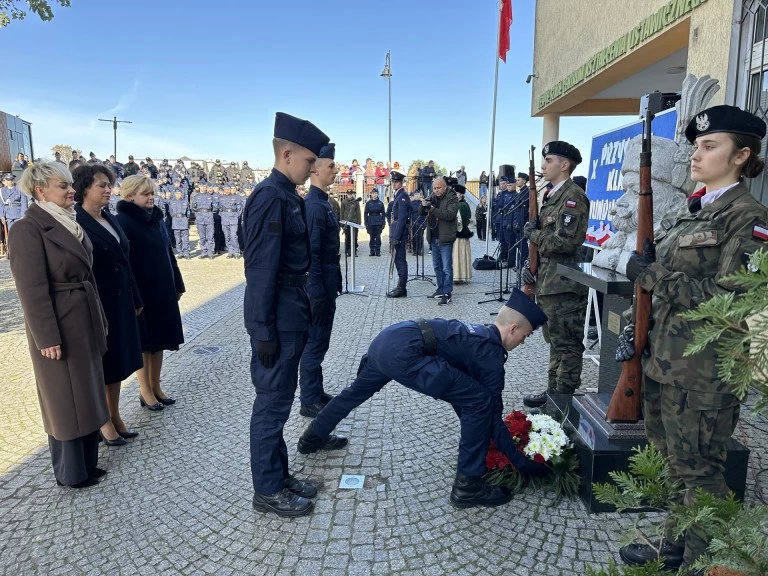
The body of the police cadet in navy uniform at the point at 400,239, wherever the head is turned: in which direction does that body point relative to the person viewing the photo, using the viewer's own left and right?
facing to the left of the viewer

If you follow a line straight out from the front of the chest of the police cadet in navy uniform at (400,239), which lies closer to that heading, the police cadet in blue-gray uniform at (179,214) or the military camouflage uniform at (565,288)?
the police cadet in blue-gray uniform

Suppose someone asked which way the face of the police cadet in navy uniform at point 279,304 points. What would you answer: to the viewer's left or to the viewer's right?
to the viewer's right

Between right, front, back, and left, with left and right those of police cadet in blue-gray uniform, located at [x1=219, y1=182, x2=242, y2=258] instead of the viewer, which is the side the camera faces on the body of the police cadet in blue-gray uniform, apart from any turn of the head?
front

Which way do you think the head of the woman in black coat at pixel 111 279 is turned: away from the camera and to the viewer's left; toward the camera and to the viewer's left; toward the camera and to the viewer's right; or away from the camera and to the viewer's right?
toward the camera and to the viewer's right

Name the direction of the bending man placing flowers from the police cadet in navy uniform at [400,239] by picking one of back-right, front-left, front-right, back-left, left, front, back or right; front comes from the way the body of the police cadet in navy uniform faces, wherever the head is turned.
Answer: left

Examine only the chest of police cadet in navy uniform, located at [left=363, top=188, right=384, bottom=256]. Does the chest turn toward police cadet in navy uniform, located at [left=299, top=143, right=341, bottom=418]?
yes

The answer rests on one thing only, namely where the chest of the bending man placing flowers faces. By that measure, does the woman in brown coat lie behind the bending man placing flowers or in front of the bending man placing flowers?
behind

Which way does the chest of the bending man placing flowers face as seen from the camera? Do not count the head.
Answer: to the viewer's right

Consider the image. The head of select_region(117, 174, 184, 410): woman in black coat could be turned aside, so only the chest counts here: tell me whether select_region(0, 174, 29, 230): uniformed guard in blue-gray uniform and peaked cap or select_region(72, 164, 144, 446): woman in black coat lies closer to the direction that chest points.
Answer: the woman in black coat

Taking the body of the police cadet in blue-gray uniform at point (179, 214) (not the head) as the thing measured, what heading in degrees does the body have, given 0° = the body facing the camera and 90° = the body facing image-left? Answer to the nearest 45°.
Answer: approximately 0°
